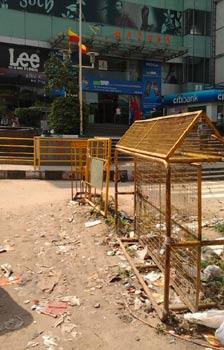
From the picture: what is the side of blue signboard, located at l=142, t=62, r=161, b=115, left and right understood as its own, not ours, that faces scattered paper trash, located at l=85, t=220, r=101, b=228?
front

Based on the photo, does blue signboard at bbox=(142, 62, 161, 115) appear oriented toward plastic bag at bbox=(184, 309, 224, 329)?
yes

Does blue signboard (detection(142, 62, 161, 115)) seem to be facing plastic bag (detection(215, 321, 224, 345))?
yes

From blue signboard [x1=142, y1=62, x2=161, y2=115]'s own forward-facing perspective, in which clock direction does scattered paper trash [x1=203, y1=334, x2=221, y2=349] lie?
The scattered paper trash is roughly at 12 o'clock from the blue signboard.

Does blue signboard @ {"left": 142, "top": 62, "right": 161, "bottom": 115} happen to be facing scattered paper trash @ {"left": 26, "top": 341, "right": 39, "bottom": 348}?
yes

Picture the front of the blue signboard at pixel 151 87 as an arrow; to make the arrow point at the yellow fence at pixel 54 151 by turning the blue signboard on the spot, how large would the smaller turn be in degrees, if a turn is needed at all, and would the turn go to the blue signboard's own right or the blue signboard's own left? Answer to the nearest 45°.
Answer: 0° — it already faces it

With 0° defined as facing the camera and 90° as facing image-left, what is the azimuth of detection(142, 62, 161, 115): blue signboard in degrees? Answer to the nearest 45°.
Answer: approximately 0°

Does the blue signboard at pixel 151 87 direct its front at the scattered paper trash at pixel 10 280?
yes

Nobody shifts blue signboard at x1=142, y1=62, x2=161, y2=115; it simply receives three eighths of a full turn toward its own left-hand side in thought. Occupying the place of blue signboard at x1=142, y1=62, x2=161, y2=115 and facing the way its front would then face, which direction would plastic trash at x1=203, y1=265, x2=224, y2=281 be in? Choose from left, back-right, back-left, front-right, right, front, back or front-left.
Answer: back-right

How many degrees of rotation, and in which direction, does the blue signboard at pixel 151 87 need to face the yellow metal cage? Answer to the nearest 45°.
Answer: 0° — it already faces it

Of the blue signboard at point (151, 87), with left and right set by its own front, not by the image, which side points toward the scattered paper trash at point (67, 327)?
front

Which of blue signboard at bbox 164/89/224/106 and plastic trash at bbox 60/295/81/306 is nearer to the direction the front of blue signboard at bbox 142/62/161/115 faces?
the plastic trash

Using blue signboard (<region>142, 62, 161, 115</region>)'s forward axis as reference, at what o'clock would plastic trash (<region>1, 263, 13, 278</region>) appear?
The plastic trash is roughly at 12 o'clock from the blue signboard.

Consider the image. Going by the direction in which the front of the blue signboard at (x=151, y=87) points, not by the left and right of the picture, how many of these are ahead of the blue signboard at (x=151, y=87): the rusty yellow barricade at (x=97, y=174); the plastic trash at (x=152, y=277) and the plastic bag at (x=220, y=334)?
3

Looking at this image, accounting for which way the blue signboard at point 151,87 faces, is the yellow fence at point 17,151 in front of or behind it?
in front
